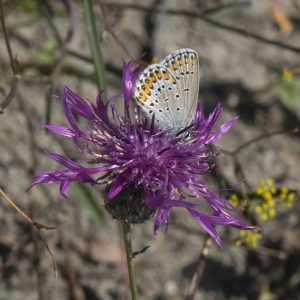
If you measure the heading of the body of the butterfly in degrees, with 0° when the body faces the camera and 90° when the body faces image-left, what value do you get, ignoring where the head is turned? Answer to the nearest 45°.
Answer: approximately 270°

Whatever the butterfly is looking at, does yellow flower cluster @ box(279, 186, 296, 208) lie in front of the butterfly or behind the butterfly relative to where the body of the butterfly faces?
in front

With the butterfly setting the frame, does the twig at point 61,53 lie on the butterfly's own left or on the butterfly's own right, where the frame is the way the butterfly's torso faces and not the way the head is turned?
on the butterfly's own left

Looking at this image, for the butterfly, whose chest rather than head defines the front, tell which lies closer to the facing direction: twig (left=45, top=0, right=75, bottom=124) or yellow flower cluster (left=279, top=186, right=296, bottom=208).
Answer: the yellow flower cluster
